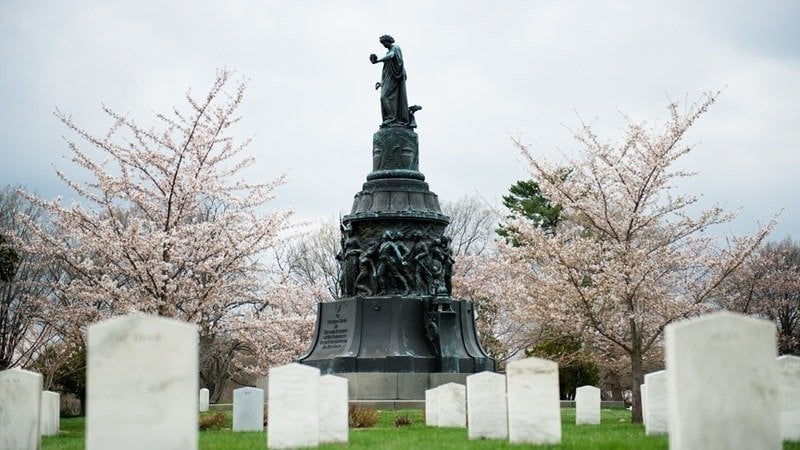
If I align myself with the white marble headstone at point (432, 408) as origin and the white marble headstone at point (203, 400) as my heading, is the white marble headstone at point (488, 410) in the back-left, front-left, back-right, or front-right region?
back-left

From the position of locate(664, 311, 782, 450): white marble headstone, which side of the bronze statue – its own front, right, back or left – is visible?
left

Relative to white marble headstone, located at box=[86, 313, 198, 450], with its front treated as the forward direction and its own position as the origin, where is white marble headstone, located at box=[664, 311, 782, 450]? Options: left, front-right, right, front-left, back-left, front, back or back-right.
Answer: left

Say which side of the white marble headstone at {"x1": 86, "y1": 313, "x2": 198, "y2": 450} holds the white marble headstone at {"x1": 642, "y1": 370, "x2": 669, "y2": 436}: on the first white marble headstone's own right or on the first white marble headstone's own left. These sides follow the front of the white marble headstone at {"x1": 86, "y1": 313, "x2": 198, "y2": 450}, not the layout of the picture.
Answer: on the first white marble headstone's own left

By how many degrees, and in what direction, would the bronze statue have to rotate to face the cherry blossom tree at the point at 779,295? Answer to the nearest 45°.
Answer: approximately 135° to its right

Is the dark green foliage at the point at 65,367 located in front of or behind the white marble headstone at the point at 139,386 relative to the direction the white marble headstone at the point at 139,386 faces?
behind

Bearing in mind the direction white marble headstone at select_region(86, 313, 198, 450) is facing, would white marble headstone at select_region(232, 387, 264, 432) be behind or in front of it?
behind

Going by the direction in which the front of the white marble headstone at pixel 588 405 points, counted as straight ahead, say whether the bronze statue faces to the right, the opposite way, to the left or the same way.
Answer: to the right

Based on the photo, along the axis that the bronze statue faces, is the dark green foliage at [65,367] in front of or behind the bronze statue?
in front

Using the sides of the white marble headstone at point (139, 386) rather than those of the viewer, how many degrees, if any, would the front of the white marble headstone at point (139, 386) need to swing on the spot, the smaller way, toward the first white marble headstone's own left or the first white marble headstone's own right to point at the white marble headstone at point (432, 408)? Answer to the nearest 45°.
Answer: approximately 135° to the first white marble headstone's own left

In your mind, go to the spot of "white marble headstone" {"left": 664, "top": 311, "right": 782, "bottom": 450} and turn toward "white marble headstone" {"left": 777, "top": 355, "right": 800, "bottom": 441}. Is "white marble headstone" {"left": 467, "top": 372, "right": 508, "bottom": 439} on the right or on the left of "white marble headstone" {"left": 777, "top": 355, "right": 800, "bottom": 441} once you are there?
left

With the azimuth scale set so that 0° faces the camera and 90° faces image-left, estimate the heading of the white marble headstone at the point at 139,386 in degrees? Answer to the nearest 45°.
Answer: approximately 0°
